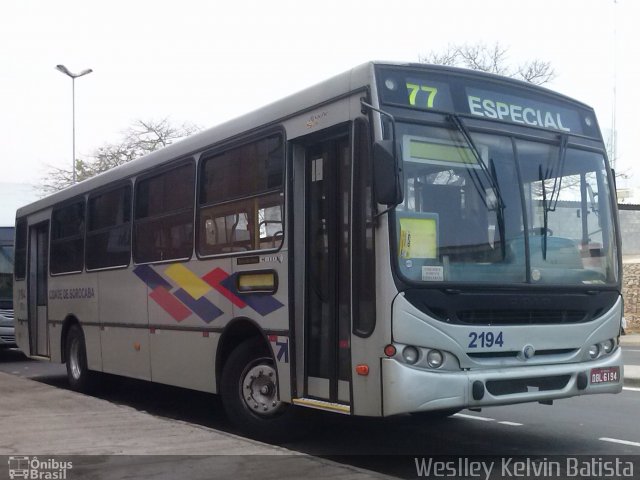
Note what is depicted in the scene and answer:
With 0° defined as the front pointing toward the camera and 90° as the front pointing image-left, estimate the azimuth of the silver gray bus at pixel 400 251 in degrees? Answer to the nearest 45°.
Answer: approximately 315°
